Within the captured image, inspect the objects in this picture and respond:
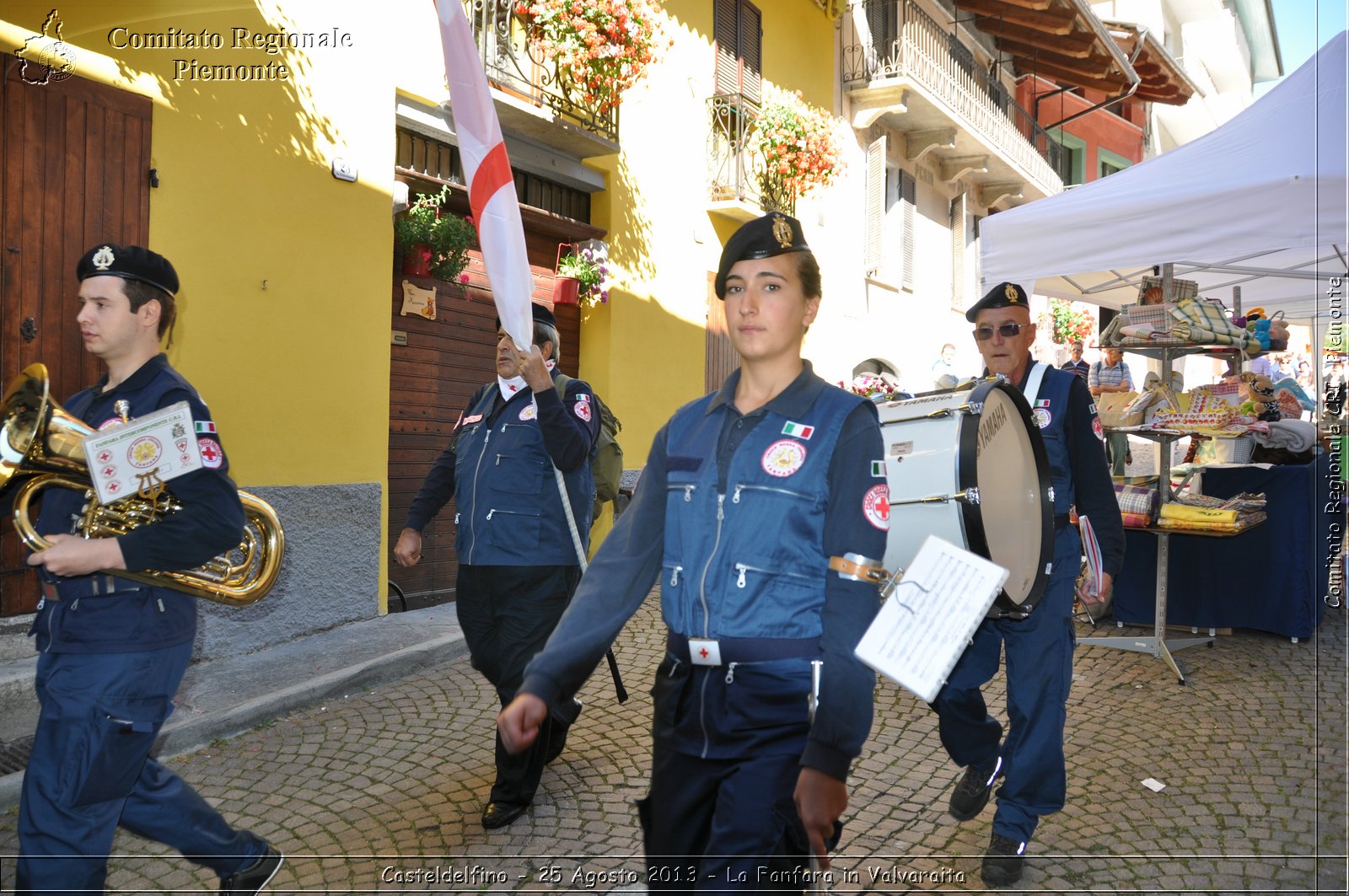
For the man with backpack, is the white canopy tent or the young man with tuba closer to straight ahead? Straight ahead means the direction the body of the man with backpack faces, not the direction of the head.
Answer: the young man with tuba

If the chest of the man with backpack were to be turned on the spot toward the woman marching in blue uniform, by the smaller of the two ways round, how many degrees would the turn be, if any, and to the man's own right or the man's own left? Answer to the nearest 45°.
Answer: approximately 45° to the man's own left

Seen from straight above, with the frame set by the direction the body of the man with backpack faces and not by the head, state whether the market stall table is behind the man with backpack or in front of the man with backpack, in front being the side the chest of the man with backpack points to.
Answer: behind

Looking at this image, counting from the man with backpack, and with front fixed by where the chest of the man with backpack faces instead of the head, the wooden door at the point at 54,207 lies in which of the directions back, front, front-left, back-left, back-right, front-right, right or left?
right

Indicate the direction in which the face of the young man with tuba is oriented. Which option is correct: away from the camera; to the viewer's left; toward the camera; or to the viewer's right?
to the viewer's left

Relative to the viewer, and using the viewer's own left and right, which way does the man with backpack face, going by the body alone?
facing the viewer and to the left of the viewer

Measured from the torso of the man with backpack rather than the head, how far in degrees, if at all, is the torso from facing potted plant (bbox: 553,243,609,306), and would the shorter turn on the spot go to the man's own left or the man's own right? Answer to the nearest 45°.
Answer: approximately 135° to the man's own right

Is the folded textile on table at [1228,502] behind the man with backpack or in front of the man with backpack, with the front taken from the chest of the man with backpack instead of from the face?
behind

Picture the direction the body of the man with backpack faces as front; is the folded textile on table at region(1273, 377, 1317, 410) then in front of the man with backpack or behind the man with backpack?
behind

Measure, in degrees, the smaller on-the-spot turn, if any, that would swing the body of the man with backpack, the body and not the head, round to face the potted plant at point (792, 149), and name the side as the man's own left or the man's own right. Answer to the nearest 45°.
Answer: approximately 180°

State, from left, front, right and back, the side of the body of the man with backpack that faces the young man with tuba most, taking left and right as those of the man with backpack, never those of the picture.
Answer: front

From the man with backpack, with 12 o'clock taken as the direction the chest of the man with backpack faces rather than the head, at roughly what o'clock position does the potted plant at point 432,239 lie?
The potted plant is roughly at 4 o'clock from the man with backpack.
